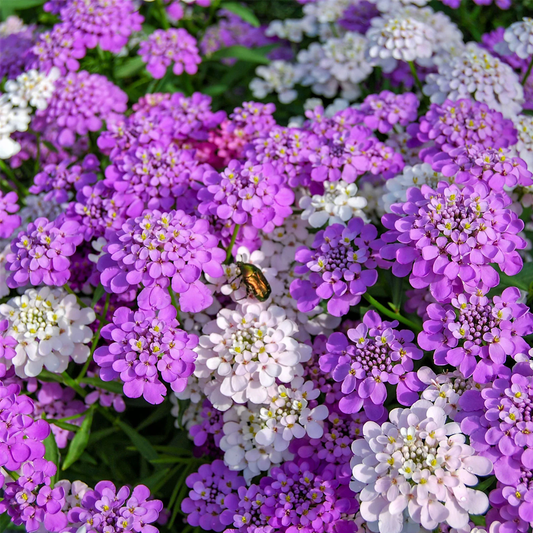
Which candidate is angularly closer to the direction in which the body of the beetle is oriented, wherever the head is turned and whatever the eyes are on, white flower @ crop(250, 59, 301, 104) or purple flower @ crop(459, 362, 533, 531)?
the white flower

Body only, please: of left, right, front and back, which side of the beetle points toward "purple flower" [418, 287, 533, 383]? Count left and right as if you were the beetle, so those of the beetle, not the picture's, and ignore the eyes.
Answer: back

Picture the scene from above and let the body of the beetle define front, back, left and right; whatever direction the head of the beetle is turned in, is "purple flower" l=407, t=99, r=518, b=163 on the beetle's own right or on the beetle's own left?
on the beetle's own right

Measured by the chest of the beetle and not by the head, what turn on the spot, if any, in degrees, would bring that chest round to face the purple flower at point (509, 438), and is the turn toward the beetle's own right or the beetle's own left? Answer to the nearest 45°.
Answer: approximately 180°

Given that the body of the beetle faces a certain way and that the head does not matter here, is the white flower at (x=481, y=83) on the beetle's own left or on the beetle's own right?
on the beetle's own right

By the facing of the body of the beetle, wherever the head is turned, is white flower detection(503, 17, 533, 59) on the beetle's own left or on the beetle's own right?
on the beetle's own right

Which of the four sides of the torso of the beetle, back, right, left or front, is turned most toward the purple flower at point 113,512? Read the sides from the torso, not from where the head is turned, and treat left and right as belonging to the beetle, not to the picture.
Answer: left

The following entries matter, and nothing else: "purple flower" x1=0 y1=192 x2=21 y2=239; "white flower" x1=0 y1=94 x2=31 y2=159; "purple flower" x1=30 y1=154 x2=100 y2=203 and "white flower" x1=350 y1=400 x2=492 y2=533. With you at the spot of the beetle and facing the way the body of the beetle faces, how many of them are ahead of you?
3

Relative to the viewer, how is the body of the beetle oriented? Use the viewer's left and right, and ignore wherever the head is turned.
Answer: facing away from the viewer and to the left of the viewer

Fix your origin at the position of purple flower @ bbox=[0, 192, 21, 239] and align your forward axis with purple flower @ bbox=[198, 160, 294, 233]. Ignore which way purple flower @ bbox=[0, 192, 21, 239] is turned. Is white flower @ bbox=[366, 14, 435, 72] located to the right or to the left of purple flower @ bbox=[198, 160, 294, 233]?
left
